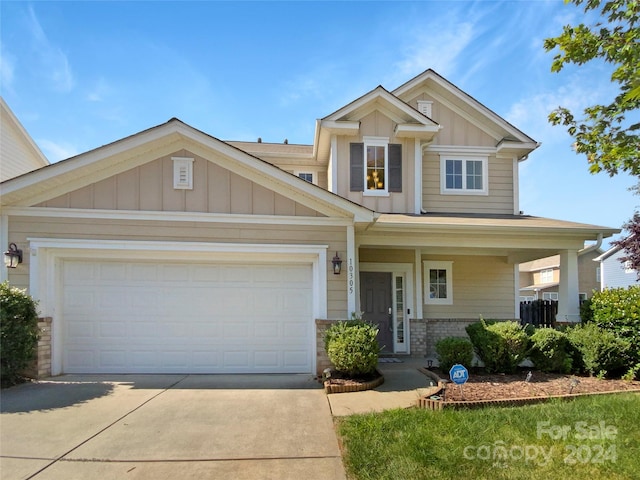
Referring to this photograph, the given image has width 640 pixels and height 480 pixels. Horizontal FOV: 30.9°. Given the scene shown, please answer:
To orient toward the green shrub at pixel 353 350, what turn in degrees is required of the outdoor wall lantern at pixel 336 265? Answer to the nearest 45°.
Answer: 0° — it already faces it

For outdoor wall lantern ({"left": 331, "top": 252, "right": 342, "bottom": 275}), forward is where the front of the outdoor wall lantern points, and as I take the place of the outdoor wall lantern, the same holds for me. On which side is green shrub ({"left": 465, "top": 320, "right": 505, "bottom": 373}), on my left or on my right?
on my left

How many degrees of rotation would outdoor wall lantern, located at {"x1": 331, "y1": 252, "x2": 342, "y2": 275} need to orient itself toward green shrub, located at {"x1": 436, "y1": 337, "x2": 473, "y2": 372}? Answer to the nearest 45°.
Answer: approximately 90° to its left

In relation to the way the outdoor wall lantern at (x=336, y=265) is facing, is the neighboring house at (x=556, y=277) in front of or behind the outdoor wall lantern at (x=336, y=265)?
behind

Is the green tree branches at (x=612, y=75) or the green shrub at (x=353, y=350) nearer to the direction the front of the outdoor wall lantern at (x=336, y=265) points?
the green shrub

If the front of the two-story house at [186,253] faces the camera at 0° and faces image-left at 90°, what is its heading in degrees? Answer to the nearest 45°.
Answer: approximately 0°
